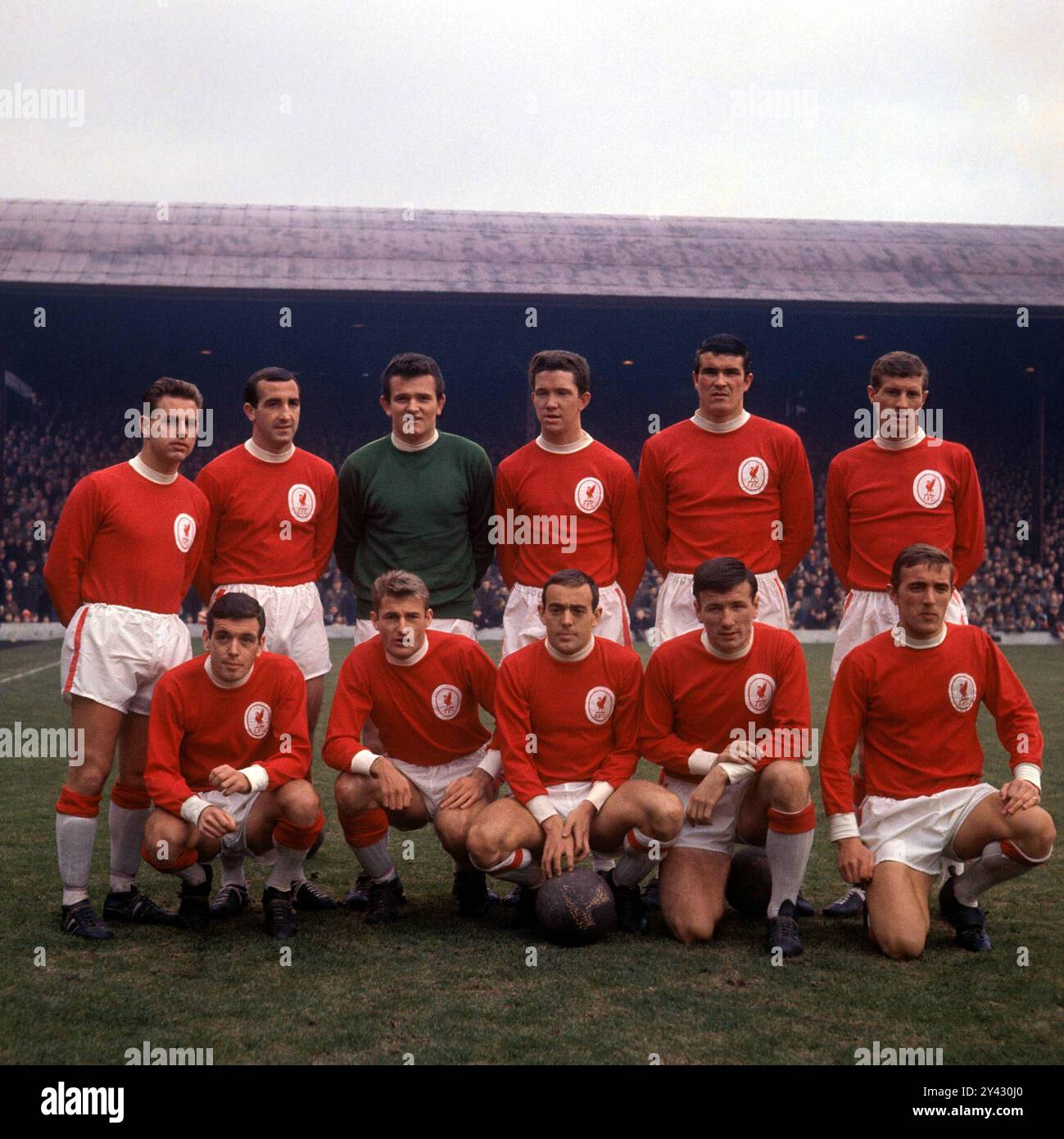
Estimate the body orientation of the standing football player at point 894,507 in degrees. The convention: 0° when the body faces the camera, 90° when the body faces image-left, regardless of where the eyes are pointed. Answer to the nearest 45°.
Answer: approximately 0°

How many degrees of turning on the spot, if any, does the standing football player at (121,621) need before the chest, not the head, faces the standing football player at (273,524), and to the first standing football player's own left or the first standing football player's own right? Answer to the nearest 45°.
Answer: approximately 90° to the first standing football player's own left

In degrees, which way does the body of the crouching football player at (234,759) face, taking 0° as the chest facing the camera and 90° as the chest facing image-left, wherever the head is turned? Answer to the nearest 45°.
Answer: approximately 0°

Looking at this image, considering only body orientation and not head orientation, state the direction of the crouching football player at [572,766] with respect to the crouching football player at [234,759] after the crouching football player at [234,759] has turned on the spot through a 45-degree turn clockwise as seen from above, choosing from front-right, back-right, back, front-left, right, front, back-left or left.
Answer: back-left

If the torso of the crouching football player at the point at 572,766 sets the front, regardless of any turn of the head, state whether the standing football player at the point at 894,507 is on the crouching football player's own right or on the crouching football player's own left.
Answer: on the crouching football player's own left

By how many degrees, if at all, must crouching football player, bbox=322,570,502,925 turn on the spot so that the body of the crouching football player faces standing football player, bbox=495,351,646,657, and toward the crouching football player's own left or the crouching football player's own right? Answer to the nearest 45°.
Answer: approximately 135° to the crouching football player's own left

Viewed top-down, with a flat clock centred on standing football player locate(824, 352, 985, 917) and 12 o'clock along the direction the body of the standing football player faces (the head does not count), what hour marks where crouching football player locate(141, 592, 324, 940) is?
The crouching football player is roughly at 2 o'clock from the standing football player.

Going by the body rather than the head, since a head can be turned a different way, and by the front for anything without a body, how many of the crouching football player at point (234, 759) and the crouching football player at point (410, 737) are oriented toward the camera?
2
